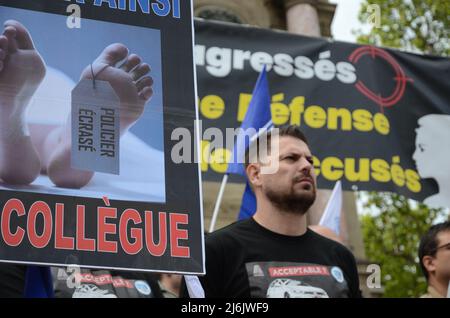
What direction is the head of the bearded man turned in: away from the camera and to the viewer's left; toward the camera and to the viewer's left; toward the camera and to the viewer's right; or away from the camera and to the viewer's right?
toward the camera and to the viewer's right

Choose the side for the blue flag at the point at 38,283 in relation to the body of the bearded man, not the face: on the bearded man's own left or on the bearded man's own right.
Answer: on the bearded man's own right

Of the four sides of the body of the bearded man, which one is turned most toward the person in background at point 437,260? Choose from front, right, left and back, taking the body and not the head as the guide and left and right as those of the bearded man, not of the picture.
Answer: left
